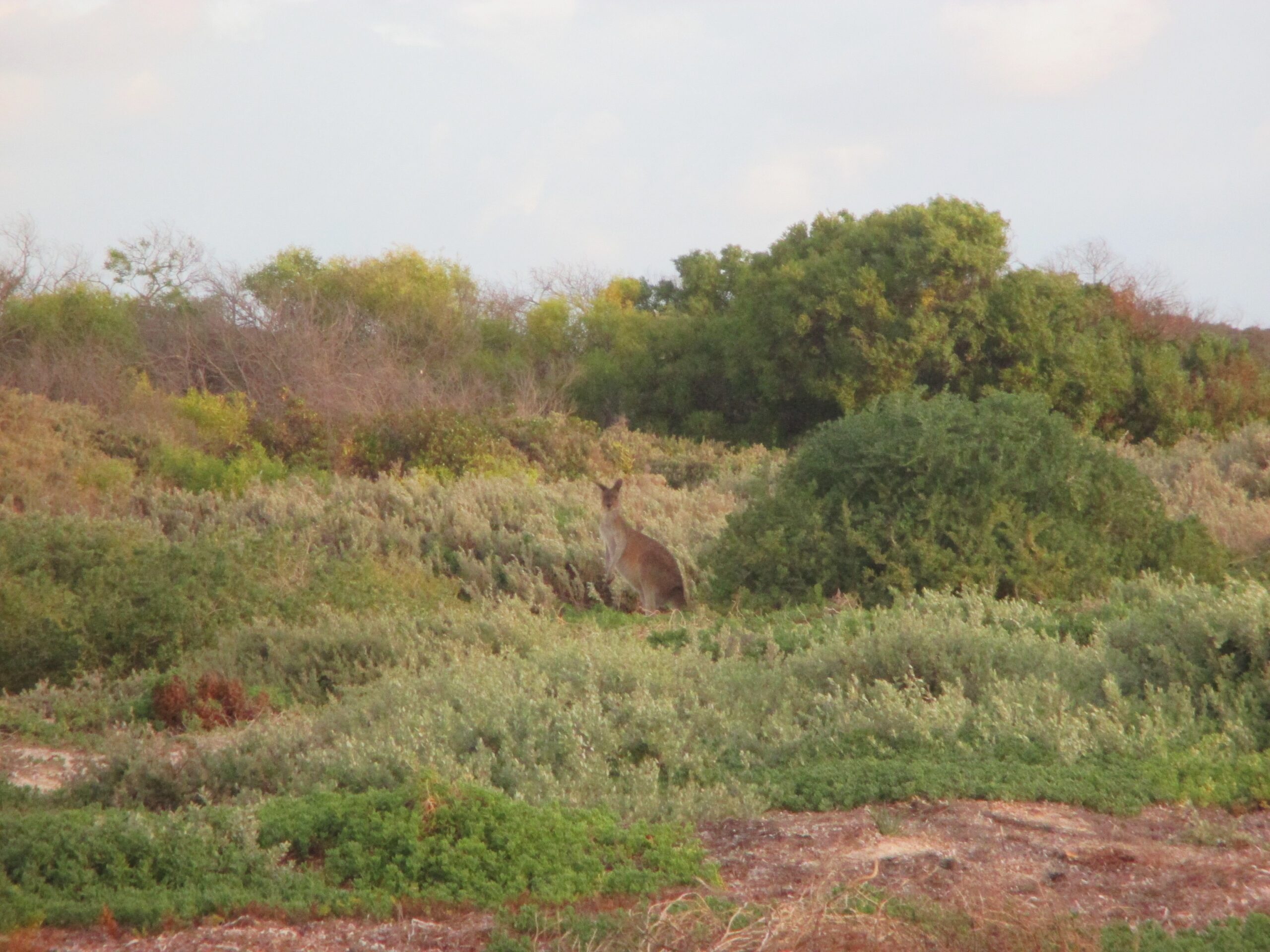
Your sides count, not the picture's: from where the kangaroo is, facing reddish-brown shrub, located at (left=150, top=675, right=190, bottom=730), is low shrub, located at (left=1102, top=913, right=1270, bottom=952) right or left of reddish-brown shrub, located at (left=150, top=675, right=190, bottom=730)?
left

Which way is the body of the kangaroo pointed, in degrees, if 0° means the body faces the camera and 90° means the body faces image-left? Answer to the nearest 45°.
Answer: approximately 45°

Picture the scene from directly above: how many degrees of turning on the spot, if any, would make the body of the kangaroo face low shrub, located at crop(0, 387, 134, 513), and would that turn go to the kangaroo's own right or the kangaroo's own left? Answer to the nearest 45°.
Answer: approximately 90° to the kangaroo's own right

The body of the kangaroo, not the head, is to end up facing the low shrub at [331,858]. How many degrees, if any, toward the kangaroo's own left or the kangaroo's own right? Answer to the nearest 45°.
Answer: approximately 45° to the kangaroo's own left

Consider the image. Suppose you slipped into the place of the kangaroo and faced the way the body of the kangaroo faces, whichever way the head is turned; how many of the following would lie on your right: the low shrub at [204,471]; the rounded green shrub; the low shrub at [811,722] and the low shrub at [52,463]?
2

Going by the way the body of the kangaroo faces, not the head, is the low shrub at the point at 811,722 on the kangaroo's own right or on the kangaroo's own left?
on the kangaroo's own left

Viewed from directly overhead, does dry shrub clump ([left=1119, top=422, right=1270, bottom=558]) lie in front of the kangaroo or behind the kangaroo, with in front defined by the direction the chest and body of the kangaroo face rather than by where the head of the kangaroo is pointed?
behind

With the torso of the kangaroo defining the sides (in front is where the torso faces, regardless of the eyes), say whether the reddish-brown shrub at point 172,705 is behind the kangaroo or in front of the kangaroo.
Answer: in front

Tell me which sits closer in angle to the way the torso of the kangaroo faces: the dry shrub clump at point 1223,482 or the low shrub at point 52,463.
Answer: the low shrub
